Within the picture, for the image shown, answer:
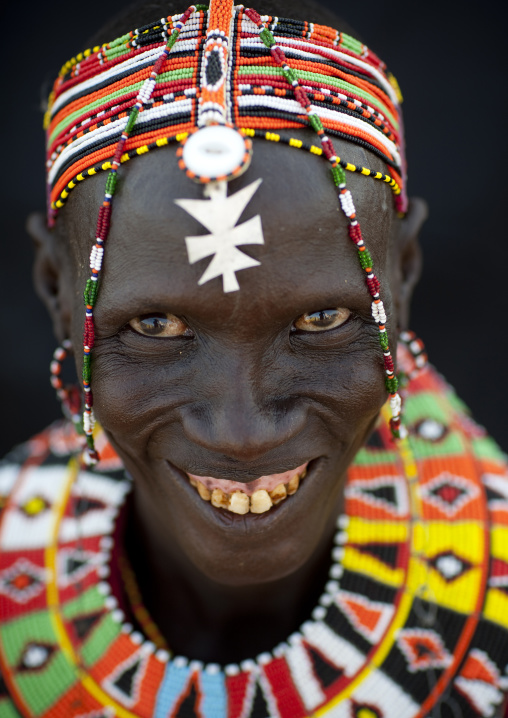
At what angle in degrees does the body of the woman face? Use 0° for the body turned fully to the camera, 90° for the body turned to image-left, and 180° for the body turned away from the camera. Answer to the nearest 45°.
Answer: approximately 0°
